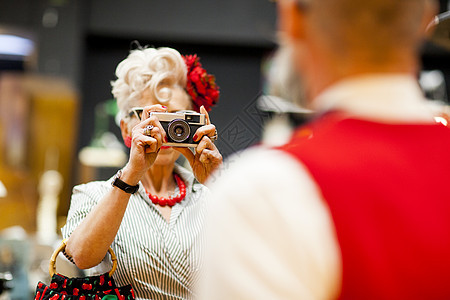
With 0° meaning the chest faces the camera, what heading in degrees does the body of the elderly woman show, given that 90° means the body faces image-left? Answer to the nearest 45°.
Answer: approximately 315°
